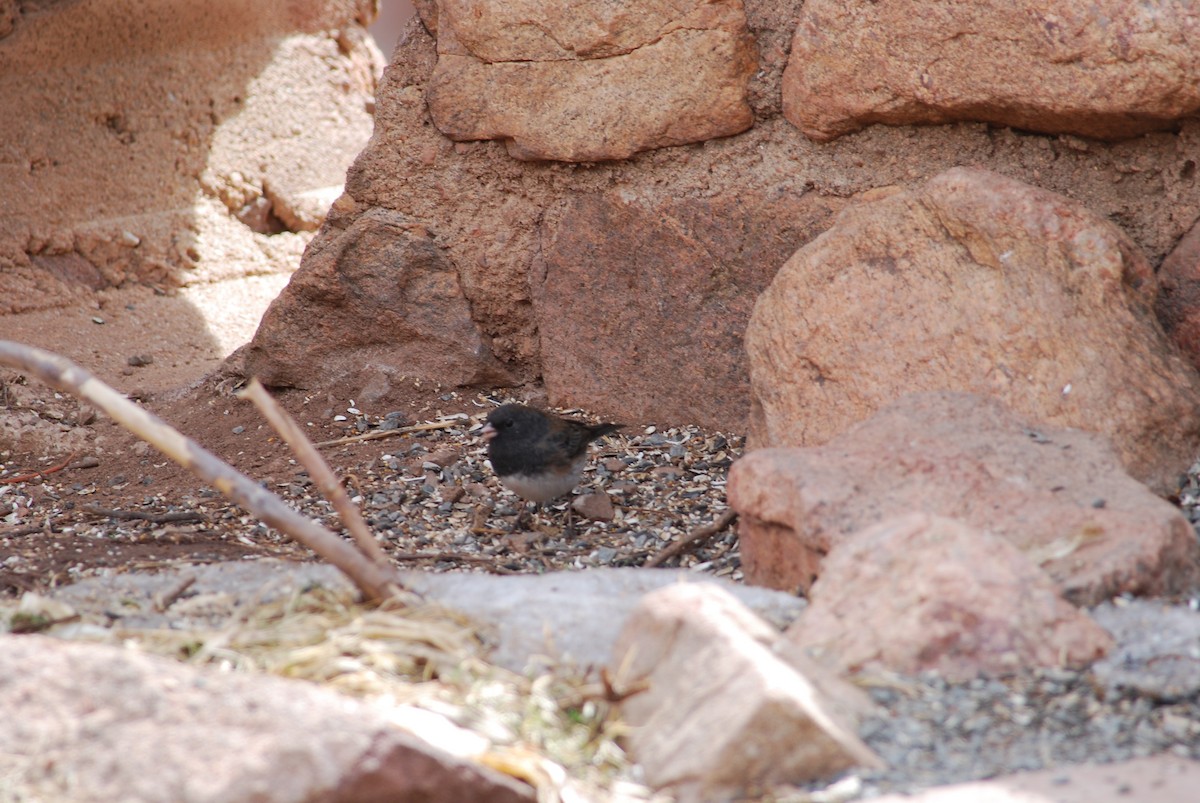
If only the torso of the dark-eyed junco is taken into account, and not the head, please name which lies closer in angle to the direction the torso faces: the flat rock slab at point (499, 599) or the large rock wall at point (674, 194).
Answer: the flat rock slab

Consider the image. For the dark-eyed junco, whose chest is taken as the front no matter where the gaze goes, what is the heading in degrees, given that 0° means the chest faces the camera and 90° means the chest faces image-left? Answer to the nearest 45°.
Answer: approximately 45°

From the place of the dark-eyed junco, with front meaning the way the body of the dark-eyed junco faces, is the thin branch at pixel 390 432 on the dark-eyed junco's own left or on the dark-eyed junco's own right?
on the dark-eyed junco's own right

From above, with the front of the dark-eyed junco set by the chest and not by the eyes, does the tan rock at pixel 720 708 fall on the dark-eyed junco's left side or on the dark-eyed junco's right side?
on the dark-eyed junco's left side

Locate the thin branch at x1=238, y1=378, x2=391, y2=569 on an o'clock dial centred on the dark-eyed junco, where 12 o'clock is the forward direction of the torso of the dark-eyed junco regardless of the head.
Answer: The thin branch is roughly at 11 o'clock from the dark-eyed junco.

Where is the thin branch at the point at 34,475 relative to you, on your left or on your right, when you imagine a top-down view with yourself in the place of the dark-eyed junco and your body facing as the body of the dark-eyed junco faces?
on your right
